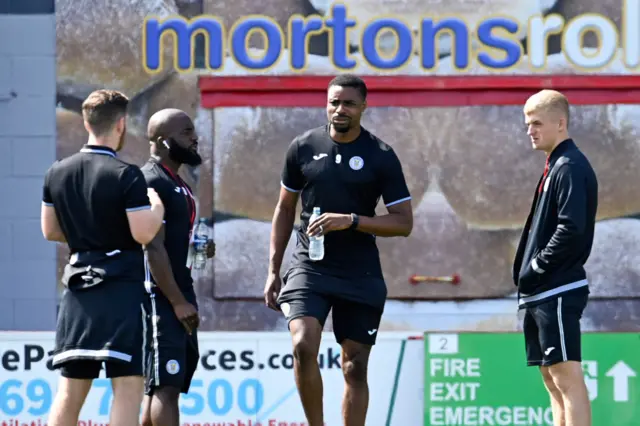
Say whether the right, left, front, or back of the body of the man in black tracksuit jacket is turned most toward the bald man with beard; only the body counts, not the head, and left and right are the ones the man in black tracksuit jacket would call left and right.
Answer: front

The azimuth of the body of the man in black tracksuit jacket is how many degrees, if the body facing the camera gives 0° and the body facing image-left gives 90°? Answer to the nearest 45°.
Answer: approximately 90°

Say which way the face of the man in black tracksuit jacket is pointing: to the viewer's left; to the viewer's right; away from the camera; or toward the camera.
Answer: to the viewer's left

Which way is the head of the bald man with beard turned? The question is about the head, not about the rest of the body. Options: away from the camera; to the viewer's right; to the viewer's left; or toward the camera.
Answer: to the viewer's right
